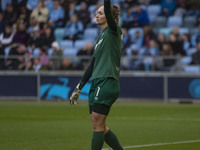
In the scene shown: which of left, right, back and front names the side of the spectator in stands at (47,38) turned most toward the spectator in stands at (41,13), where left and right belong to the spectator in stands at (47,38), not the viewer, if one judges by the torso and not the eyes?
back

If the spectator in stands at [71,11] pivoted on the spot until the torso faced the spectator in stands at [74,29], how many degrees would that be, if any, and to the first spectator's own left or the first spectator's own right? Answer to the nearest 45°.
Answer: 0° — they already face them

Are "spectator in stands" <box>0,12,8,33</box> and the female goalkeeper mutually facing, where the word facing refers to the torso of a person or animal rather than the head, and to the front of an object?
no

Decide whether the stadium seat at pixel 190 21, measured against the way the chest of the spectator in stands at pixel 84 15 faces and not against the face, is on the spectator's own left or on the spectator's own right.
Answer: on the spectator's own left

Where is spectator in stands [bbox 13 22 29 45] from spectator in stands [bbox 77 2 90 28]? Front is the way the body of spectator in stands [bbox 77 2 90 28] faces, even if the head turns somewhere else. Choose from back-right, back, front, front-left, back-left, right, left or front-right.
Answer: right

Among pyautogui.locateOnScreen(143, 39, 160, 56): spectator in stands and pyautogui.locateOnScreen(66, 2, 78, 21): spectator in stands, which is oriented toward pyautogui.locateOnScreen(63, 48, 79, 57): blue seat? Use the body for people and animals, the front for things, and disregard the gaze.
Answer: pyautogui.locateOnScreen(66, 2, 78, 21): spectator in stands

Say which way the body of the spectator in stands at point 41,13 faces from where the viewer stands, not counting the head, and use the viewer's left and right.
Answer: facing the viewer

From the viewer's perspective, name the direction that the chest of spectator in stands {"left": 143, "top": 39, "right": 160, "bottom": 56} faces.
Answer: toward the camera

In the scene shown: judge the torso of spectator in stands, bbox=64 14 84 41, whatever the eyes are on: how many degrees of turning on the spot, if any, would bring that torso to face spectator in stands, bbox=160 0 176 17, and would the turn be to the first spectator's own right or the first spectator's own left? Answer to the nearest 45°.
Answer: approximately 90° to the first spectator's own left

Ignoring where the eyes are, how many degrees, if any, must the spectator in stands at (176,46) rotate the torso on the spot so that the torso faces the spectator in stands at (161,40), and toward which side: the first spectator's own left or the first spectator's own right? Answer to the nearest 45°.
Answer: approximately 45° to the first spectator's own right

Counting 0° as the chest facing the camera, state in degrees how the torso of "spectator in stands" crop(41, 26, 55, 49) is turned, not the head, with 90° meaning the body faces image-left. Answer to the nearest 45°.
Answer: approximately 0°

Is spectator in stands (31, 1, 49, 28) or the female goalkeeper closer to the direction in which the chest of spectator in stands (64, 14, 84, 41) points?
the female goalkeeper

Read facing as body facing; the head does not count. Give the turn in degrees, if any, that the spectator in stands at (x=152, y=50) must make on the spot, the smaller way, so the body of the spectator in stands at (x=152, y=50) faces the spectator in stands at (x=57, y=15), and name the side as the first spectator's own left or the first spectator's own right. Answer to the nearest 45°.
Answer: approximately 135° to the first spectator's own right

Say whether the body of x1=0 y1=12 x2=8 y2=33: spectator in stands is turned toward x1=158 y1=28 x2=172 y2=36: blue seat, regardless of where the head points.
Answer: no

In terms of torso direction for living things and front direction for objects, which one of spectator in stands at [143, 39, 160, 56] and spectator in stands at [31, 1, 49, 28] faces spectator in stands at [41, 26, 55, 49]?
spectator in stands at [31, 1, 49, 28]

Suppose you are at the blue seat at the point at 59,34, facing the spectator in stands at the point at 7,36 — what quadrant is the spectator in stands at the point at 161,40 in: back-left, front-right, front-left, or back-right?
back-left

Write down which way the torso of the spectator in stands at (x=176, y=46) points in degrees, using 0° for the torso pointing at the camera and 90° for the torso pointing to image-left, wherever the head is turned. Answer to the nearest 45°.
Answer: approximately 45°
